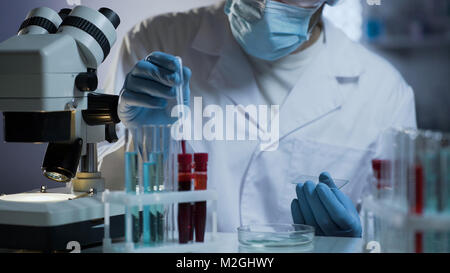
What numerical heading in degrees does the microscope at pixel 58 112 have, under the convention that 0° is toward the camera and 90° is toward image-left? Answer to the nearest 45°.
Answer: approximately 225°
